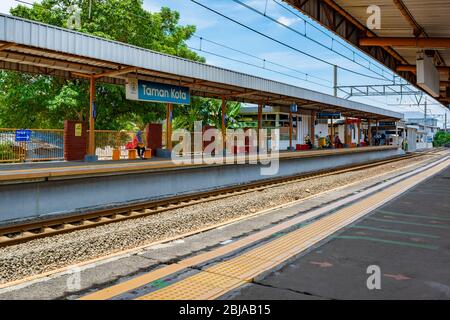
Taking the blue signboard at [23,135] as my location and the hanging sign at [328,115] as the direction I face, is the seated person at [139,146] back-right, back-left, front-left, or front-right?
front-right

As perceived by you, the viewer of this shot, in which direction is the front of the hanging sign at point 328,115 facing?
facing the viewer

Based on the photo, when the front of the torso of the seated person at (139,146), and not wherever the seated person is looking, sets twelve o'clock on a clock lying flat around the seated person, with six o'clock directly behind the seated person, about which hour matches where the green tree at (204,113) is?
The green tree is roughly at 8 o'clock from the seated person.

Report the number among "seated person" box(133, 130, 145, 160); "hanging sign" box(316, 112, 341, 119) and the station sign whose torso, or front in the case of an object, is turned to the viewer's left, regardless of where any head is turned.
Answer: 0

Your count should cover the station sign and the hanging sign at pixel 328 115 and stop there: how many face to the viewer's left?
0

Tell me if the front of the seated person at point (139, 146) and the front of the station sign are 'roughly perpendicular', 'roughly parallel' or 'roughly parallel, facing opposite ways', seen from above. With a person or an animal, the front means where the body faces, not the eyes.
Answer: roughly parallel

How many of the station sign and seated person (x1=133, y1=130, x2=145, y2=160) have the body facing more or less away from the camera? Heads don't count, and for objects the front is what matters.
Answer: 0

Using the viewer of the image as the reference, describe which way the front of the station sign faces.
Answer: facing the viewer and to the right of the viewer

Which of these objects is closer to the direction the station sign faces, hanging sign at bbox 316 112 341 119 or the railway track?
the railway track

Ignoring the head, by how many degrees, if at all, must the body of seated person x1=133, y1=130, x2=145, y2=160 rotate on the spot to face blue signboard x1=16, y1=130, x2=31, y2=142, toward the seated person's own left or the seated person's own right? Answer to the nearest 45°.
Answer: approximately 135° to the seated person's own right

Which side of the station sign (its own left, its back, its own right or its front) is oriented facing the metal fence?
right
